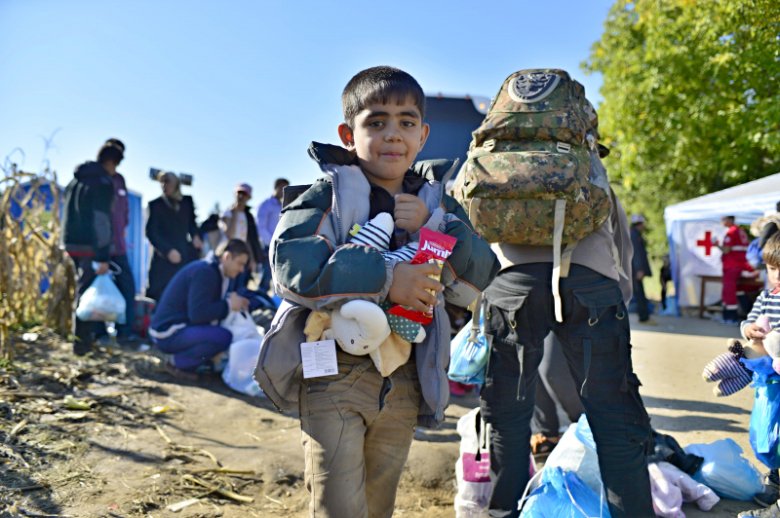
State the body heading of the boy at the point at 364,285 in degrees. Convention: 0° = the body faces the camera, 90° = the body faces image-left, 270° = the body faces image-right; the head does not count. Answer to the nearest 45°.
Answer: approximately 0°

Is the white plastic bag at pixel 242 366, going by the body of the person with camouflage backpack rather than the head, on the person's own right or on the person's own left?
on the person's own left

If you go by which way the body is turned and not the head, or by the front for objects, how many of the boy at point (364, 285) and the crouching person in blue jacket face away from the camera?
0

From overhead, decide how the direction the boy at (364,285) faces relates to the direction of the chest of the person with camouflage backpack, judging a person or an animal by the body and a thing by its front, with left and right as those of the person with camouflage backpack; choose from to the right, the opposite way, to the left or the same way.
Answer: the opposite way

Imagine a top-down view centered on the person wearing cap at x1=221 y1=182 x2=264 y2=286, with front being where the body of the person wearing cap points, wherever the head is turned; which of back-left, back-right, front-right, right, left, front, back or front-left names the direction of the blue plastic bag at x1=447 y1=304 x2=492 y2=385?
front

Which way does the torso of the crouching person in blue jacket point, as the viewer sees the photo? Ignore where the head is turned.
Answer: to the viewer's right

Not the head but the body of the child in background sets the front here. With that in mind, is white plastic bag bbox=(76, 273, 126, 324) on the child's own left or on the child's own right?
on the child's own right

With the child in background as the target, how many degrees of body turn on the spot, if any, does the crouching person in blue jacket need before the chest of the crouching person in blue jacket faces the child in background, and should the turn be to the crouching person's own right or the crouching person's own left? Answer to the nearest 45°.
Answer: approximately 45° to the crouching person's own right

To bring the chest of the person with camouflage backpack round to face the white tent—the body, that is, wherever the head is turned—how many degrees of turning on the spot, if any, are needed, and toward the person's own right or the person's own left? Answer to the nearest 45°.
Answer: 0° — they already face it

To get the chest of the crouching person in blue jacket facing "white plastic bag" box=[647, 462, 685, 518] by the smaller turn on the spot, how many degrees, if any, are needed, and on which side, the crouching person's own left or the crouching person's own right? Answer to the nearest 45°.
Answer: approximately 45° to the crouching person's own right

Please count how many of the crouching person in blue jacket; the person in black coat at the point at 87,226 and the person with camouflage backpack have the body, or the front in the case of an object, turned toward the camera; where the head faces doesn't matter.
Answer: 0

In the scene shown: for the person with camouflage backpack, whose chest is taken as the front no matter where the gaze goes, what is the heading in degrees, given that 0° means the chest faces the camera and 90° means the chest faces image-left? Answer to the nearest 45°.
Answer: approximately 180°

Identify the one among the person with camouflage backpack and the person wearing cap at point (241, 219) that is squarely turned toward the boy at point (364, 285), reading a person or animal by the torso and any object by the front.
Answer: the person wearing cap

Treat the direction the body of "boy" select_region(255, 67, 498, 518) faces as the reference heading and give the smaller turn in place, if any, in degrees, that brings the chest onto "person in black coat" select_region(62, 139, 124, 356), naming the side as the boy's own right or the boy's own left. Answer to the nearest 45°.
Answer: approximately 135° to the boy's own right

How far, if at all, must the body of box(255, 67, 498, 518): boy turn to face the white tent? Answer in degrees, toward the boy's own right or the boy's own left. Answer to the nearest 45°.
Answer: approximately 135° to the boy's own left
